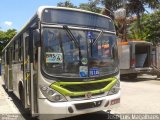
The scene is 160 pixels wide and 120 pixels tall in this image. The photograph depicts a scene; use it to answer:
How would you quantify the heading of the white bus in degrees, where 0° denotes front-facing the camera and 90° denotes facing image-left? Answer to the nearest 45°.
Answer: approximately 315°

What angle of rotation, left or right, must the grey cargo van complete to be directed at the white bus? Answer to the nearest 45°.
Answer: approximately 135° to its left
